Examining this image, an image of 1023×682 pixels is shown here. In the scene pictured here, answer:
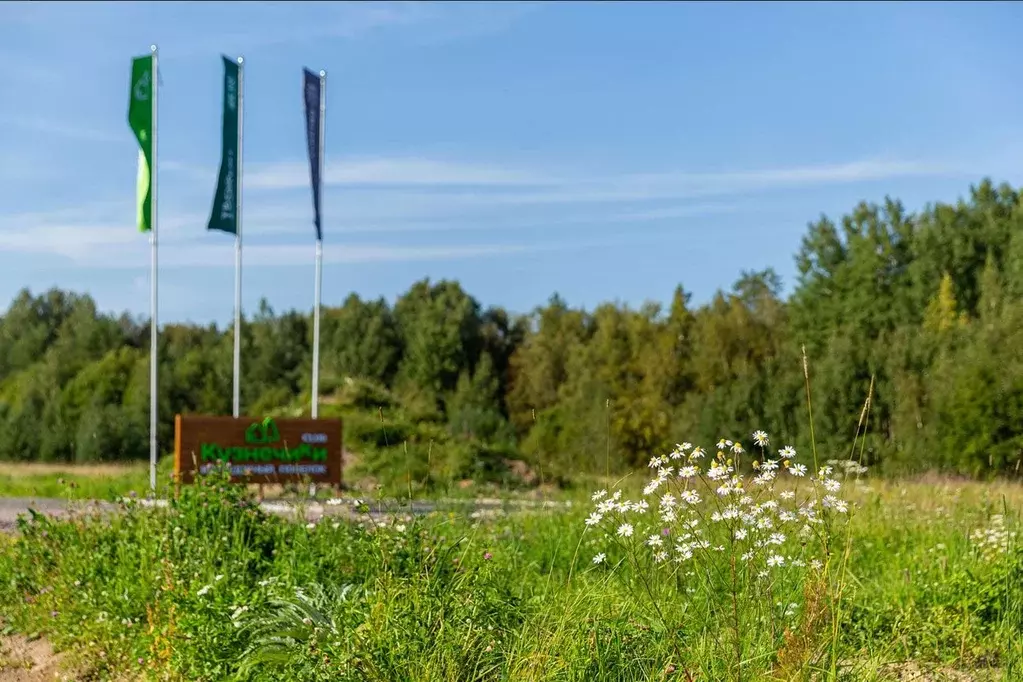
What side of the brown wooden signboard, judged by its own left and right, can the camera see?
front

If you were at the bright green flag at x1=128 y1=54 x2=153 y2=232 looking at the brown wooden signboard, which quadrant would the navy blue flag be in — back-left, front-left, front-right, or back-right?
front-left

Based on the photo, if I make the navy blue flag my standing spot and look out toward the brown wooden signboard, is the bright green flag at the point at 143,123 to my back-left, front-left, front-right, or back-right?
front-right
